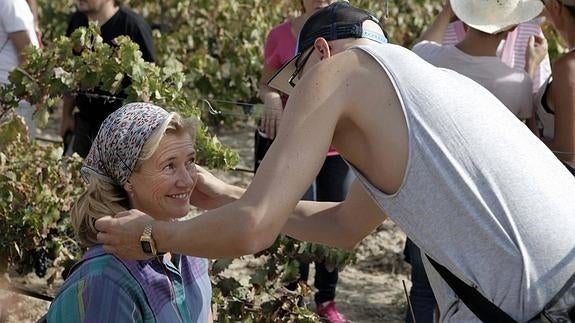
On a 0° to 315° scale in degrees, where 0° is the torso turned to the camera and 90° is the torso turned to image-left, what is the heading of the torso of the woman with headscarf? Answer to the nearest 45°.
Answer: approximately 315°

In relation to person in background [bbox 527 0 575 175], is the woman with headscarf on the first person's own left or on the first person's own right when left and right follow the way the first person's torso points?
on the first person's own left

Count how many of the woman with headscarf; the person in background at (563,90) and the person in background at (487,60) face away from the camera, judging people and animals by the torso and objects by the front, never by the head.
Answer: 1

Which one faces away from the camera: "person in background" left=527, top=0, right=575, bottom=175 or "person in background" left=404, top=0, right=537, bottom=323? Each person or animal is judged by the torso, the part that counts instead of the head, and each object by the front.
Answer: "person in background" left=404, top=0, right=537, bottom=323

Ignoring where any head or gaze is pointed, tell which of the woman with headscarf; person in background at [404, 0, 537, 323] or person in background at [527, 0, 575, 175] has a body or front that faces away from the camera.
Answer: person in background at [404, 0, 537, 323]

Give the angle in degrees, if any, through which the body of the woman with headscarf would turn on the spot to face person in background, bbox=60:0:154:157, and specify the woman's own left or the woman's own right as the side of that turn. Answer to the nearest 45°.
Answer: approximately 135° to the woman's own left

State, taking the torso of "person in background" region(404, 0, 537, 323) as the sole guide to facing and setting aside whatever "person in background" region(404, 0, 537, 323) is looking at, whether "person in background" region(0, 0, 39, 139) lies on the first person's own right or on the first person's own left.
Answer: on the first person's own left

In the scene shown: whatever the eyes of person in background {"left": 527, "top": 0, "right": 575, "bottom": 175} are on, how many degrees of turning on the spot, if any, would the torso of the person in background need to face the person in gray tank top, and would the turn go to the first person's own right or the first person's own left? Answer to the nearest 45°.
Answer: approximately 90° to the first person's own left

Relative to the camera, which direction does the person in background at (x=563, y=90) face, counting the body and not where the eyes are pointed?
to the viewer's left

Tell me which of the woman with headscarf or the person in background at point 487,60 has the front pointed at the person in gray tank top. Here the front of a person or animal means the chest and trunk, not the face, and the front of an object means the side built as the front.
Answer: the woman with headscarf

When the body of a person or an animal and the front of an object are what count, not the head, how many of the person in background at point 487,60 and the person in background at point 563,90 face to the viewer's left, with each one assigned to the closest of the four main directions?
1

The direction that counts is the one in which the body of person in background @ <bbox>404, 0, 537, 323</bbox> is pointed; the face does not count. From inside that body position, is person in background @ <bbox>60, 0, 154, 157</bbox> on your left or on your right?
on your left

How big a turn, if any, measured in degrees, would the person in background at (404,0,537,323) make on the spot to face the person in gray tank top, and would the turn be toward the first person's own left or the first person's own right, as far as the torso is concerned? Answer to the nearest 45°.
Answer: approximately 180°

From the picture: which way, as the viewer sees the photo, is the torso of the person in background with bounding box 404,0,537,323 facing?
away from the camera

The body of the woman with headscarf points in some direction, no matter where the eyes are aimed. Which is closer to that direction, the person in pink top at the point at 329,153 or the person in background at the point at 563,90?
the person in background
